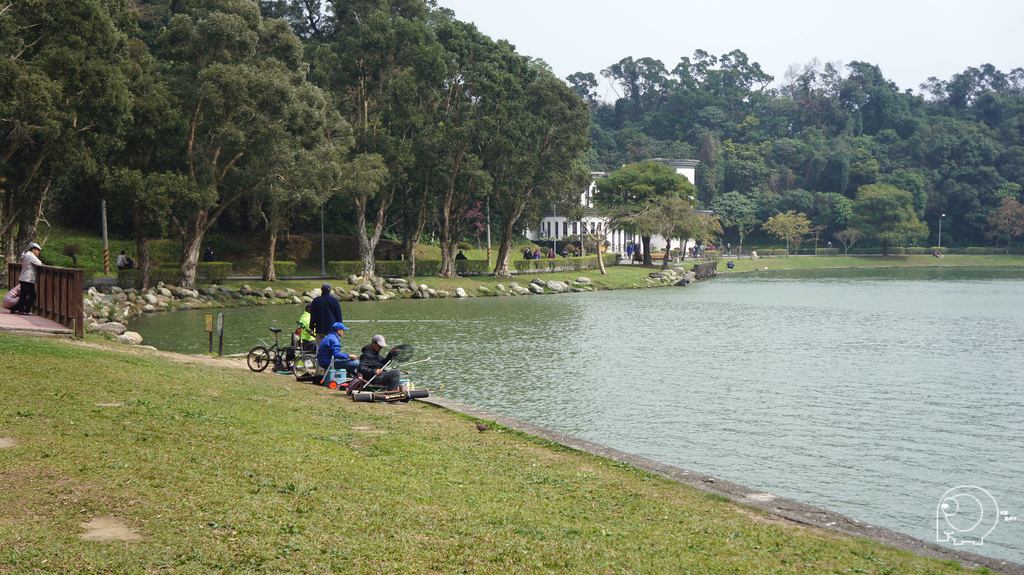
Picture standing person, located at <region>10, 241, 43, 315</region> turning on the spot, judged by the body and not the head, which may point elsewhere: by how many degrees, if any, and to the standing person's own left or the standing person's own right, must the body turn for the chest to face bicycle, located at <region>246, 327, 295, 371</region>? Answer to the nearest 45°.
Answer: approximately 45° to the standing person's own right

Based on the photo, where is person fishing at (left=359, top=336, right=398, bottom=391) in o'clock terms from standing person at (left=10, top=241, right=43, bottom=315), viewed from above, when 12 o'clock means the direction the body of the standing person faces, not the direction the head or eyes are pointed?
The person fishing is roughly at 2 o'clock from the standing person.

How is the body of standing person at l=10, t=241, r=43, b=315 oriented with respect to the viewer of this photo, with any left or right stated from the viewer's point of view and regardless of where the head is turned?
facing to the right of the viewer

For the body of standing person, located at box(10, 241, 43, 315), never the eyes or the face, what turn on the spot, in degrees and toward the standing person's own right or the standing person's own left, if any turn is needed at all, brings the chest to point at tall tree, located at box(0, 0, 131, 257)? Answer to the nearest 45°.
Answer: approximately 90° to the standing person's own left

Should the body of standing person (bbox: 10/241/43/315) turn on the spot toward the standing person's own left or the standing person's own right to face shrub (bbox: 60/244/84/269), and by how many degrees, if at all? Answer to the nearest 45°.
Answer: approximately 90° to the standing person's own left

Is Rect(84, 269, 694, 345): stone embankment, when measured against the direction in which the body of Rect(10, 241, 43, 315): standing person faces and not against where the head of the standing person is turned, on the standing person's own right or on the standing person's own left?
on the standing person's own left

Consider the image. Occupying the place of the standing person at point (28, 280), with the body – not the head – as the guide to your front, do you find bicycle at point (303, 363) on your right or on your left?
on your right

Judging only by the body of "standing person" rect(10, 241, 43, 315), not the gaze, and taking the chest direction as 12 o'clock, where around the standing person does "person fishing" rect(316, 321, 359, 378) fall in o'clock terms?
The person fishing is roughly at 2 o'clock from the standing person.

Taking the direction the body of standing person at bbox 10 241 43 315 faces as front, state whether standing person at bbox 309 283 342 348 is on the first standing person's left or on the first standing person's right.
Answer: on the first standing person's right
